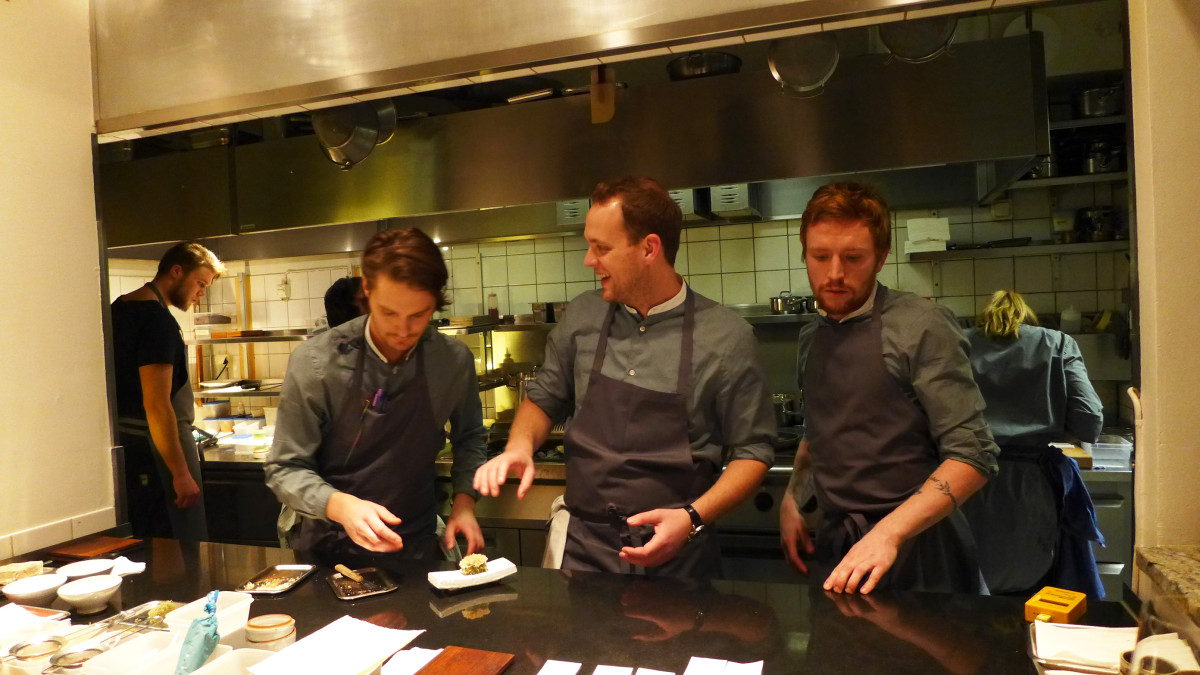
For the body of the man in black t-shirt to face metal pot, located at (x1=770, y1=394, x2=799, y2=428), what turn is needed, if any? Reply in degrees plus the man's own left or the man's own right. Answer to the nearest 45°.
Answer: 0° — they already face it

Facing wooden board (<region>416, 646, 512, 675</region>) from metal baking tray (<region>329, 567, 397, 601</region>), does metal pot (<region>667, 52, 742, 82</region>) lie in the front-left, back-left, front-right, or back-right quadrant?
back-left

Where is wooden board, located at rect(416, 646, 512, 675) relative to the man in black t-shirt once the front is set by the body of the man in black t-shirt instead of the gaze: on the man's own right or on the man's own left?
on the man's own right

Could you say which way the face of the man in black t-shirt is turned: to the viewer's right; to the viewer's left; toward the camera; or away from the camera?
to the viewer's right

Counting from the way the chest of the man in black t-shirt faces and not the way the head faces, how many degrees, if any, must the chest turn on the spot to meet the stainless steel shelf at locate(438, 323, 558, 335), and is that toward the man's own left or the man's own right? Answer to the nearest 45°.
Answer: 0° — they already face it

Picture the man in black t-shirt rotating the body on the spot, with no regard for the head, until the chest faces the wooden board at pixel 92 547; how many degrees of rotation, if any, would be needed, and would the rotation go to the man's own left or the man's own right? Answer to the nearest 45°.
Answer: approximately 90° to the man's own right

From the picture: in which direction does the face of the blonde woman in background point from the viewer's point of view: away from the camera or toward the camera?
away from the camera

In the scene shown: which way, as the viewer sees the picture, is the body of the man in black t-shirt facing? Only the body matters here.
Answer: to the viewer's right

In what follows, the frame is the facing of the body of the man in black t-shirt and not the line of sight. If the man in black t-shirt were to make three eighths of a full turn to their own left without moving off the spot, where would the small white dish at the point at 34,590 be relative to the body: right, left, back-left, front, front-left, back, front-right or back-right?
back-left
